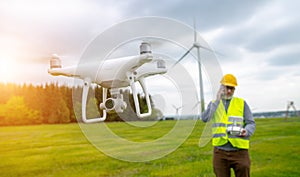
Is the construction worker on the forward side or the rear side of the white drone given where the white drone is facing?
on the rear side

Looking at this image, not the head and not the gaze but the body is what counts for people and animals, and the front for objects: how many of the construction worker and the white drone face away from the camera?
0

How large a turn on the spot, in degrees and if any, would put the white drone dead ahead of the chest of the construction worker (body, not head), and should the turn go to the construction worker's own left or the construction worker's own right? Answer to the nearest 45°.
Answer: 0° — they already face it

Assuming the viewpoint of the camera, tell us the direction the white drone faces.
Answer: facing the viewer and to the left of the viewer

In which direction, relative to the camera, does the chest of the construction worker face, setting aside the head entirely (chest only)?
toward the camera
